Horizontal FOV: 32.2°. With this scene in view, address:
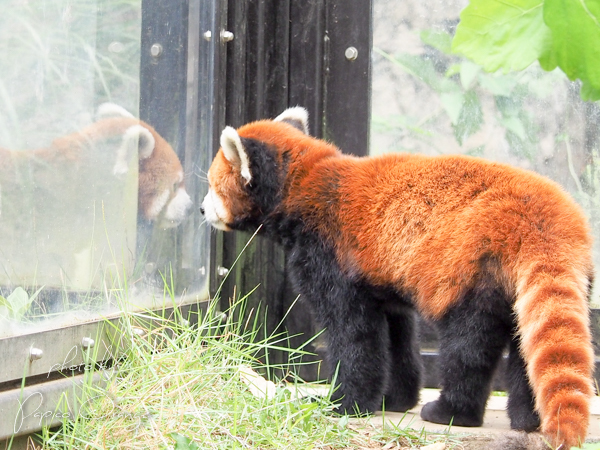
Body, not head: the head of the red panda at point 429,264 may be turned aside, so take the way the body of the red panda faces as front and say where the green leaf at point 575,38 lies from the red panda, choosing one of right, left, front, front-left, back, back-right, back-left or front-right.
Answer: back-left

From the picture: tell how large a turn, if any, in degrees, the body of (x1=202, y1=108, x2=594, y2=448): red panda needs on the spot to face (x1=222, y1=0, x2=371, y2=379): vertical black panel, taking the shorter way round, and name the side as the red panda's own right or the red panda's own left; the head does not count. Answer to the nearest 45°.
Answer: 0° — it already faces it

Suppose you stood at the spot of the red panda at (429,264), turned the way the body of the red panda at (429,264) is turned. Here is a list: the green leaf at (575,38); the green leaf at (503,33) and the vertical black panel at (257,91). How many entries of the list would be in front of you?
1

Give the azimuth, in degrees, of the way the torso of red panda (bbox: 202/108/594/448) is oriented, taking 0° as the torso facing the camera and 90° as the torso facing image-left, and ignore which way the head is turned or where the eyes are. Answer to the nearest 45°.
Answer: approximately 135°

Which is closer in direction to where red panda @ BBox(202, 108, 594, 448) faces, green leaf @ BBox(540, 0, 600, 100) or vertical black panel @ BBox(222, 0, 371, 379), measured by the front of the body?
the vertical black panel
